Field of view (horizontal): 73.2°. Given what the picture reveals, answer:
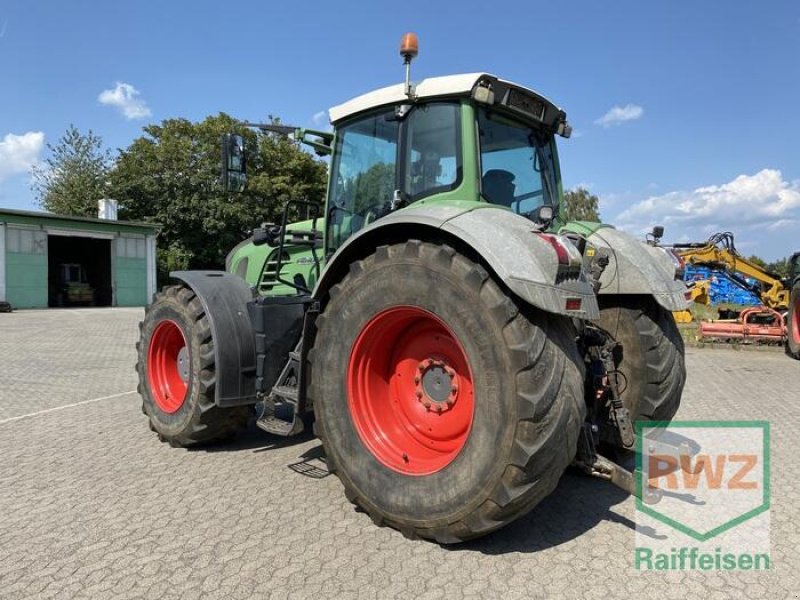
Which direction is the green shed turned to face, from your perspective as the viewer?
facing the viewer

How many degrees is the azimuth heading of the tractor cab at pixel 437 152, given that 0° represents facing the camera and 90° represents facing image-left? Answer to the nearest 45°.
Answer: approximately 135°

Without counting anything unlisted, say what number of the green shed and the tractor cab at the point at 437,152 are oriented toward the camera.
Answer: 1

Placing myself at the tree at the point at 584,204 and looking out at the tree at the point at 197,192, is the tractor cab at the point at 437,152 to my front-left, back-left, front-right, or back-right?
front-left

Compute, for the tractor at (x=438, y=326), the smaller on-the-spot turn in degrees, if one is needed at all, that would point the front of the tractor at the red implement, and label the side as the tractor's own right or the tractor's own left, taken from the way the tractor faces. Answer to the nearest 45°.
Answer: approximately 90° to the tractor's own right

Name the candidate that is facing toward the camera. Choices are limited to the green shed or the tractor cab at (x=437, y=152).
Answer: the green shed

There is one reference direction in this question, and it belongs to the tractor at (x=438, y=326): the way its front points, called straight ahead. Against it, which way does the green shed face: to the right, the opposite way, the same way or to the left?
the opposite way

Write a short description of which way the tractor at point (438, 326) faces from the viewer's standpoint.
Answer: facing away from the viewer and to the left of the viewer

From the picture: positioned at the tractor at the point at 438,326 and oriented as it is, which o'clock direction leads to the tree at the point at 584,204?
The tree is roughly at 2 o'clock from the tractor.

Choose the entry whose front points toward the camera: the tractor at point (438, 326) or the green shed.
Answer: the green shed

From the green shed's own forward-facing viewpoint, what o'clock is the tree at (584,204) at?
The tree is roughly at 9 o'clock from the green shed.

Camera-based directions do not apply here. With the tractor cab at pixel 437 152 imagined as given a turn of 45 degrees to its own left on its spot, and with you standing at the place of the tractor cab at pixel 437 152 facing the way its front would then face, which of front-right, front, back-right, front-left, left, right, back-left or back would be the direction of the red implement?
back-right

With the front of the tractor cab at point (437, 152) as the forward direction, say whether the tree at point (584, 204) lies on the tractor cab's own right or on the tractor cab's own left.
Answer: on the tractor cab's own right
